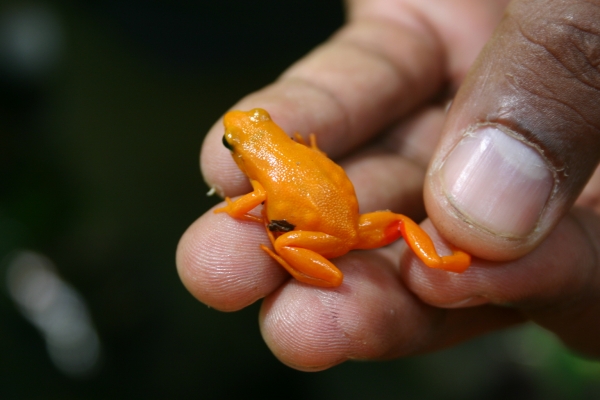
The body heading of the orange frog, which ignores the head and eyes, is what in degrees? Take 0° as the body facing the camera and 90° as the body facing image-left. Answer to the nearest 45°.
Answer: approximately 135°
